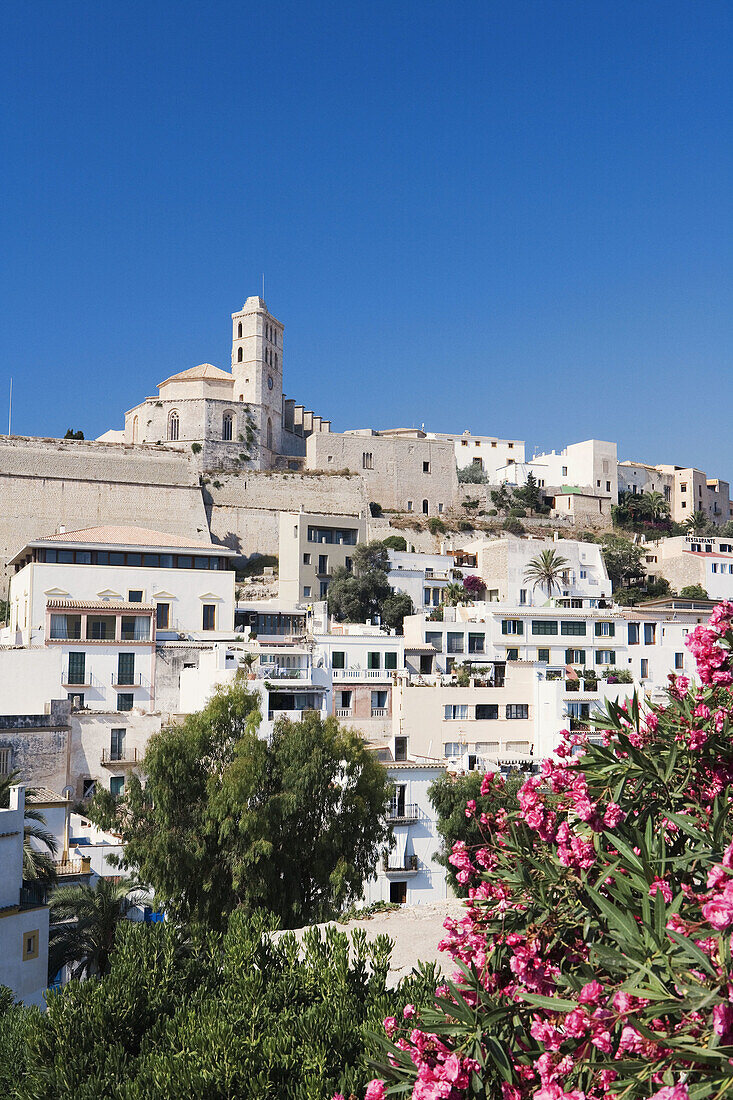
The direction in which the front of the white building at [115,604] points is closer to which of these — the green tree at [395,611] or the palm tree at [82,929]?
the palm tree

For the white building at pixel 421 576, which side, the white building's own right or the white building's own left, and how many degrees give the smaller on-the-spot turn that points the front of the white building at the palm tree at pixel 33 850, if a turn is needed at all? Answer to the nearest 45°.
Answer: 0° — it already faces it

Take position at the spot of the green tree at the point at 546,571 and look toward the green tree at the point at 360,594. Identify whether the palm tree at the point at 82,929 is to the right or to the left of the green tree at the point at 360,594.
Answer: left

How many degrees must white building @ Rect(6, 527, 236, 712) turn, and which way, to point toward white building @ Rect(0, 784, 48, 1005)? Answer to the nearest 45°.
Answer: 0° — it already faces it

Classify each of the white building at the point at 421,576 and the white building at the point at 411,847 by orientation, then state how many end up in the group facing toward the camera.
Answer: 2

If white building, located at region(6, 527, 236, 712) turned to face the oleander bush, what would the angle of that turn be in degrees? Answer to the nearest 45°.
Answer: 0° — it already faces it
